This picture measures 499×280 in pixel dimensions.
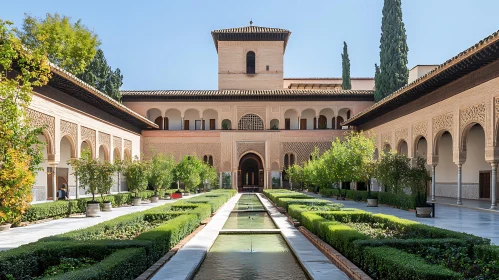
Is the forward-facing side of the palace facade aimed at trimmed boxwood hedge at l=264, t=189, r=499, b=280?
yes

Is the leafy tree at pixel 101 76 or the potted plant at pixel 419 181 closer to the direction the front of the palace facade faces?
the potted plant

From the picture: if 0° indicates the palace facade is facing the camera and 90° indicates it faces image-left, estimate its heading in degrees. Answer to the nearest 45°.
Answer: approximately 0°

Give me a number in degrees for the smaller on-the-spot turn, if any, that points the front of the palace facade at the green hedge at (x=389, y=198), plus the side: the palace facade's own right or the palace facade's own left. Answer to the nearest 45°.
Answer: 0° — it already faces it

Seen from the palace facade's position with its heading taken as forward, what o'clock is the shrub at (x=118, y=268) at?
The shrub is roughly at 12 o'clock from the palace facade.

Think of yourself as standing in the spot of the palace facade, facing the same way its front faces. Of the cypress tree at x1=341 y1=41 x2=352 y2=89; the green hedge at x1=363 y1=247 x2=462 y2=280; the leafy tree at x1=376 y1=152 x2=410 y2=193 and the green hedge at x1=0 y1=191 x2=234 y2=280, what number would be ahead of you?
3

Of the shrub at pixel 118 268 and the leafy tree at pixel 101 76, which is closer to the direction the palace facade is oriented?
the shrub

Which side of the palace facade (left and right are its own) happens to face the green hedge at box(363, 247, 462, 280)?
front

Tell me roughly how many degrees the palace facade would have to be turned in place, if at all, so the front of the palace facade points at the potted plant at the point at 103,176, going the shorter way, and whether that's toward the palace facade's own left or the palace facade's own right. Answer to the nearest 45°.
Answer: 0° — it already faces it

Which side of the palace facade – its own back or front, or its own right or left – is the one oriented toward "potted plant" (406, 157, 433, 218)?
front

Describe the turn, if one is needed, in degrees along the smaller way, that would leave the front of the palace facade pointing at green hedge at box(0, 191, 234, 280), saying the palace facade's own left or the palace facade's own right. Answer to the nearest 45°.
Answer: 0° — it already faces it

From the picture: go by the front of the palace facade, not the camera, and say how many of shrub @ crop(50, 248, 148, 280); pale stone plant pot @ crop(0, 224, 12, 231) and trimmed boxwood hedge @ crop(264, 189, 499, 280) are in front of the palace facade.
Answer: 3

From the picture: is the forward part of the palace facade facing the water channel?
yes
